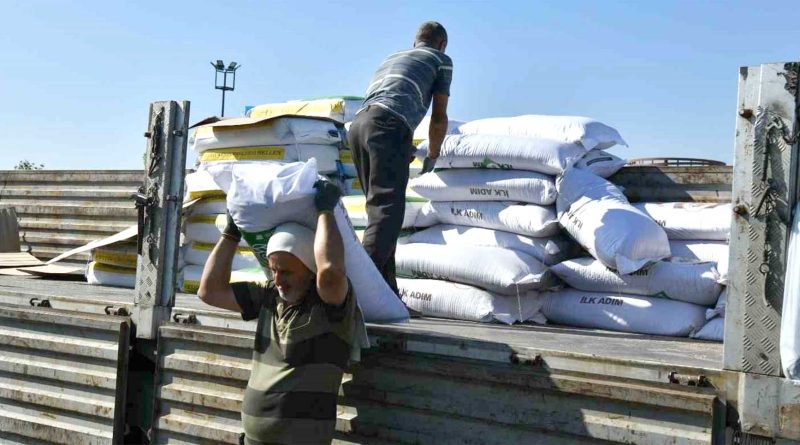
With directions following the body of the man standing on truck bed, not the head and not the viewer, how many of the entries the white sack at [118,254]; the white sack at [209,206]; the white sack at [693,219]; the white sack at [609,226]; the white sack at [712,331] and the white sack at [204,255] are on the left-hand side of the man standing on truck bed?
3

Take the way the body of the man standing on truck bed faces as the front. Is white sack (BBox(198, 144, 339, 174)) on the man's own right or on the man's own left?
on the man's own left

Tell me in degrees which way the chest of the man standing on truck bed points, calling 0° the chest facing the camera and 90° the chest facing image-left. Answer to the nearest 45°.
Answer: approximately 225°

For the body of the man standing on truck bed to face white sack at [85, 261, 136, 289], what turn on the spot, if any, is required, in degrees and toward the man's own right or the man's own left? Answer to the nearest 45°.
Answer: approximately 90° to the man's own left

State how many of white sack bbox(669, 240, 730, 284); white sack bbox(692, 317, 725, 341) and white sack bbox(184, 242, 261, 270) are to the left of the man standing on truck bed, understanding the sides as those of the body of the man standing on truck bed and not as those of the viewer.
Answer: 1

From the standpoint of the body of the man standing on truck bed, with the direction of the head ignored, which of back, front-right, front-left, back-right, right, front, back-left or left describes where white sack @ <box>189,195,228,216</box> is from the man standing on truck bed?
left

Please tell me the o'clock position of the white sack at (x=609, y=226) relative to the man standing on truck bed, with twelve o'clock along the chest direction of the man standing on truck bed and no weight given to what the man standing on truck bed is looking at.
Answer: The white sack is roughly at 2 o'clock from the man standing on truck bed.

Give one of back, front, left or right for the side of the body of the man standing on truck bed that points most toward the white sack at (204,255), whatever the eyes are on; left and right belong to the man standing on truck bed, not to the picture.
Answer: left

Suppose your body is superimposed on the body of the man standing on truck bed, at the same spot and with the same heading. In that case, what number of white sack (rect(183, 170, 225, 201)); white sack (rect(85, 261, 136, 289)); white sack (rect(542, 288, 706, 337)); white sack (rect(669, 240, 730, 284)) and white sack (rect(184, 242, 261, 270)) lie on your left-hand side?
3

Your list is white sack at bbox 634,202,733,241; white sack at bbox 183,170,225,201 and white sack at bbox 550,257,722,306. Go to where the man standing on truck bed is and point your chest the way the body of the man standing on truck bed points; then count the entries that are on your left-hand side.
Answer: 1

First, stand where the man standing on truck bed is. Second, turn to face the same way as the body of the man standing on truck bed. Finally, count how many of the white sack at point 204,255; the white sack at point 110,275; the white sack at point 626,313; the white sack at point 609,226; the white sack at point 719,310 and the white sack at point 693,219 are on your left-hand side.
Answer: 2

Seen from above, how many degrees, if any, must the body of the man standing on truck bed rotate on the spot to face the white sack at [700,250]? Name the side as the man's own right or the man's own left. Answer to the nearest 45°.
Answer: approximately 45° to the man's own right

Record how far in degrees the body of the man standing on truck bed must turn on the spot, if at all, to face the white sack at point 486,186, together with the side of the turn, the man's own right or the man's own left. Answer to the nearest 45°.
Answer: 0° — they already face it

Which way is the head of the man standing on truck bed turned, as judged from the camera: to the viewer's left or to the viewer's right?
to the viewer's right

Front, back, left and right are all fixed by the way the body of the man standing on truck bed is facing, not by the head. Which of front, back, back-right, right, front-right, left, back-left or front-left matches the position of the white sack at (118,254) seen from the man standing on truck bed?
left
